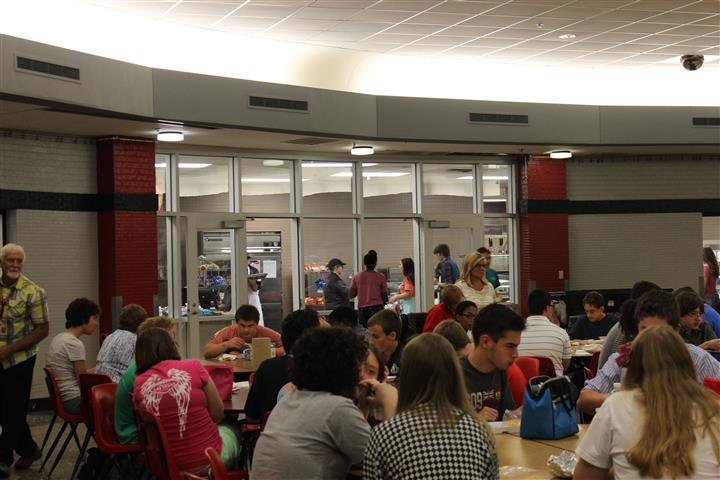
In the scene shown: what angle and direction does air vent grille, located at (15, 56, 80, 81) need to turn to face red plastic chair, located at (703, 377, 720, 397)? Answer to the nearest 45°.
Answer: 0° — it already faces it

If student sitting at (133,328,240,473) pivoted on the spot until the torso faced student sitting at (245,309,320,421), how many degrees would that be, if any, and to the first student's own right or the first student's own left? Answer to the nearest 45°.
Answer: approximately 45° to the first student's own right

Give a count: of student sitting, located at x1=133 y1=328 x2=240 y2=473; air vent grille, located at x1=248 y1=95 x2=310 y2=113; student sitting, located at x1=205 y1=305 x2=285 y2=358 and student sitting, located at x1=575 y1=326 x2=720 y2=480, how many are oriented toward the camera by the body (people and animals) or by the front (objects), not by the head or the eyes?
2

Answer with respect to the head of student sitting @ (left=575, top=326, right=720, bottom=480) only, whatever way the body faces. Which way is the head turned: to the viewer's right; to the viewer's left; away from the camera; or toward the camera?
away from the camera

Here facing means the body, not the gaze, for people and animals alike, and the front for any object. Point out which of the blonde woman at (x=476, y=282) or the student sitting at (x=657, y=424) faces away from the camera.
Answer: the student sitting

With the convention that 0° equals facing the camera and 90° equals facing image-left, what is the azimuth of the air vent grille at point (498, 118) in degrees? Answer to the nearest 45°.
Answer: approximately 0°

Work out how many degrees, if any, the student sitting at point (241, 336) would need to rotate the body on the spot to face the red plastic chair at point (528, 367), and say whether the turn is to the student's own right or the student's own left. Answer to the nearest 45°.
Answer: approximately 45° to the student's own left

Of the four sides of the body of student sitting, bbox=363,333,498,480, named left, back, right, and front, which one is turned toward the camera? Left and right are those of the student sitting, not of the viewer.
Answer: back

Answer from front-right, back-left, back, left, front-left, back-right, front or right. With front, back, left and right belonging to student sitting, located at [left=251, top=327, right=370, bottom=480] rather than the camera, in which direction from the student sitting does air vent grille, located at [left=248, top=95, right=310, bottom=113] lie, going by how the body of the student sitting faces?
front-left

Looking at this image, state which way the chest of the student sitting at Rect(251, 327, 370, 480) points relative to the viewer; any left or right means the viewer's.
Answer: facing away from the viewer and to the right of the viewer

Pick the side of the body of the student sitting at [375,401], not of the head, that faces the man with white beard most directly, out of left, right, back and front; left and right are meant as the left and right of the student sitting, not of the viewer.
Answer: right

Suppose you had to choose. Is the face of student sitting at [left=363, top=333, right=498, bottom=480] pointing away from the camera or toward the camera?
away from the camera

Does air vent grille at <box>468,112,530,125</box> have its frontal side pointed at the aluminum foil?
yes

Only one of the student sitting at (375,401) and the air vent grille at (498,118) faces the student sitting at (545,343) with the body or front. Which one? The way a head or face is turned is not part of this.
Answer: the air vent grille
